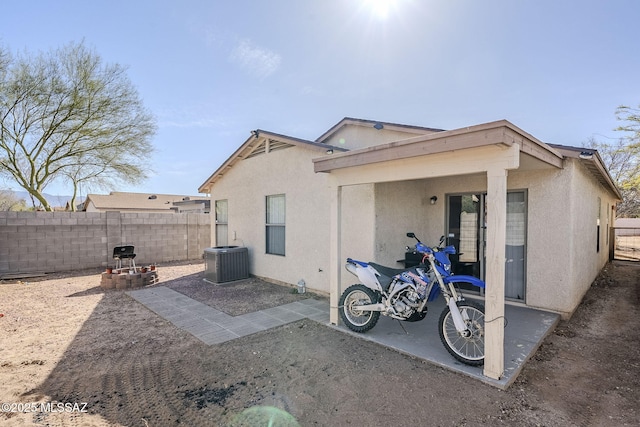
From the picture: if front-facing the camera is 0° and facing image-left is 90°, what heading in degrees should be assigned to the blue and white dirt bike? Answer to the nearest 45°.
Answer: approximately 315°

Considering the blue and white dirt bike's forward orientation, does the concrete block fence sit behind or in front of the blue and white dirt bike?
behind

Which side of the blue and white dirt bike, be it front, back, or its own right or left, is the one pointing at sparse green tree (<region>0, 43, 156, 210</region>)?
back

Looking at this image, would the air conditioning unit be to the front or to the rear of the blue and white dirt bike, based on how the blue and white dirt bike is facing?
to the rear
